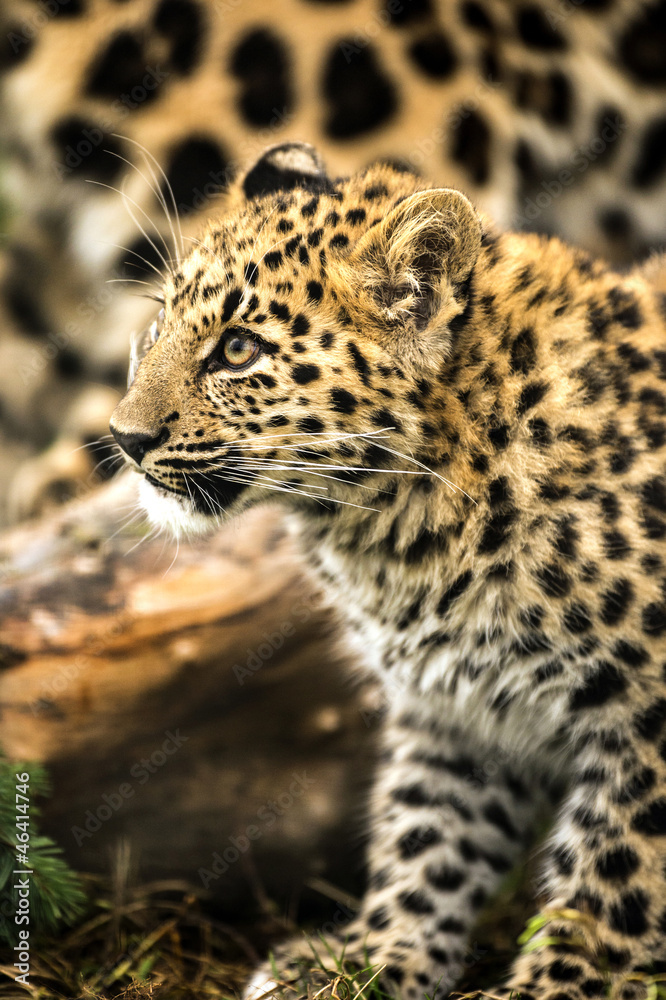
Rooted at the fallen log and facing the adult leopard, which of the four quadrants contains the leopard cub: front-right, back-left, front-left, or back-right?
back-right

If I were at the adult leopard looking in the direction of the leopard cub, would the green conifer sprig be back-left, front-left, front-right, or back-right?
front-right

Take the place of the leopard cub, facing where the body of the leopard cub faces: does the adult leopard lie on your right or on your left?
on your right

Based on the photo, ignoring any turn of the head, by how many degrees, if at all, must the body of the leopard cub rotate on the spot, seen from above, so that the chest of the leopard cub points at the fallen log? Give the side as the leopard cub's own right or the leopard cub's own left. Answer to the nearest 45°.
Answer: approximately 45° to the leopard cub's own right

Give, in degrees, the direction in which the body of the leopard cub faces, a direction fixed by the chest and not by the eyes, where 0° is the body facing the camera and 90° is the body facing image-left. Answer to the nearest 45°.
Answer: approximately 90°
